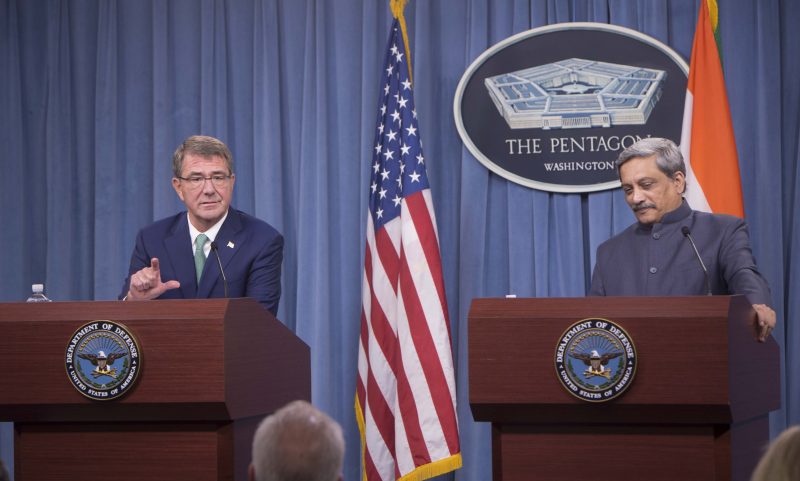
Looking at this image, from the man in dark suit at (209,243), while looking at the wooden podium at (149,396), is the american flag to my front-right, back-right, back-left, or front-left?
back-left

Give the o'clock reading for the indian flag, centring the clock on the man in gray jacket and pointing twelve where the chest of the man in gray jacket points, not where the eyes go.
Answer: The indian flag is roughly at 5 o'clock from the man in gray jacket.

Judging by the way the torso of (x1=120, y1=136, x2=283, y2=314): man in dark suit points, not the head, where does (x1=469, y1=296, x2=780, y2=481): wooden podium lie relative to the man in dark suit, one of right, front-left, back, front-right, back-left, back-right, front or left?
front-left

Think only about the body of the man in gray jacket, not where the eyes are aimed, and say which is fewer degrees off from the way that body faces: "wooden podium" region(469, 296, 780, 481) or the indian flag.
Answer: the wooden podium

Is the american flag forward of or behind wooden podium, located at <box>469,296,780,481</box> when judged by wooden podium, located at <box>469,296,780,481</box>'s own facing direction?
behind

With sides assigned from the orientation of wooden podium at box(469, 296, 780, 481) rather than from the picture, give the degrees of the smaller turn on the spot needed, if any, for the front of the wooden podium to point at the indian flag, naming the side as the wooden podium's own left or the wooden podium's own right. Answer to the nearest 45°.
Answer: approximately 180°

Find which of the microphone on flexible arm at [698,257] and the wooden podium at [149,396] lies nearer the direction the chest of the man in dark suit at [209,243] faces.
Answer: the wooden podium

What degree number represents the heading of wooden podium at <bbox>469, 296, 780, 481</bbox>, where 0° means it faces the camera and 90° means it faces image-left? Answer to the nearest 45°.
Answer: approximately 0°

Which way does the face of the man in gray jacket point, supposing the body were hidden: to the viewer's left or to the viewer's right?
to the viewer's left

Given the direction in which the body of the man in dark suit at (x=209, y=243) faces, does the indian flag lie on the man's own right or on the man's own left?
on the man's own left

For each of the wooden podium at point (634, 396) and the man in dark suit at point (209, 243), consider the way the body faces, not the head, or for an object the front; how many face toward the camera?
2
